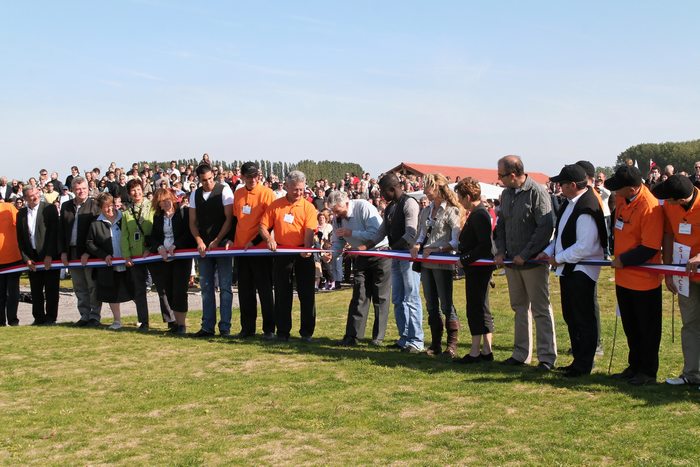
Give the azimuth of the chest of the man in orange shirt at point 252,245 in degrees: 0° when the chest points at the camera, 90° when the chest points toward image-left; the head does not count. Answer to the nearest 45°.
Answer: approximately 0°

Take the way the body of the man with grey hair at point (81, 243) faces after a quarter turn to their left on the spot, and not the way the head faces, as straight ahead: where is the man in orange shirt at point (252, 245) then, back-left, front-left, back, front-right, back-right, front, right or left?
front-right

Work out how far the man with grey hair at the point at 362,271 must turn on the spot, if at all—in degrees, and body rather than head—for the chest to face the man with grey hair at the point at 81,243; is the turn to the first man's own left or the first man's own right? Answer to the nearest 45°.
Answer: approximately 90° to the first man's own right

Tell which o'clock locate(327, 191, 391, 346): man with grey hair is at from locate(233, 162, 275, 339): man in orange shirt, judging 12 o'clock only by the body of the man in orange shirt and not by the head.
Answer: The man with grey hair is roughly at 10 o'clock from the man in orange shirt.

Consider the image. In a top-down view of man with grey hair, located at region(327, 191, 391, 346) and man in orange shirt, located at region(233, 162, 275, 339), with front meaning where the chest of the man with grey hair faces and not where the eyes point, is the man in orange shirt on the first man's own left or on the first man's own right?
on the first man's own right

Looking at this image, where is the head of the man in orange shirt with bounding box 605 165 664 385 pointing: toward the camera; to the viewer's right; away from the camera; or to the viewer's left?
to the viewer's left

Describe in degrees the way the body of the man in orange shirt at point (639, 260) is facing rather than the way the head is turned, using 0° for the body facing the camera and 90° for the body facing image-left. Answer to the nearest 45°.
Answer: approximately 45°

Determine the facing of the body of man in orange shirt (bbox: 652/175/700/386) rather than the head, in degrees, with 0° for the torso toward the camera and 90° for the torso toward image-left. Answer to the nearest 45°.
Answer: approximately 45°

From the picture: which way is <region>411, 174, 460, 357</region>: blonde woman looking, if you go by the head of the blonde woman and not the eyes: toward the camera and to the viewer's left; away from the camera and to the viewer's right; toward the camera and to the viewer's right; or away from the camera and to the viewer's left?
toward the camera and to the viewer's left

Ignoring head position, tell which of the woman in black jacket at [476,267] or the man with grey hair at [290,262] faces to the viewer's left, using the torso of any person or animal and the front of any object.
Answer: the woman in black jacket

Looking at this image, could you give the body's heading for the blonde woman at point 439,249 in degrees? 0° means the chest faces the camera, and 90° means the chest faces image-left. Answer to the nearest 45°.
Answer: approximately 45°
